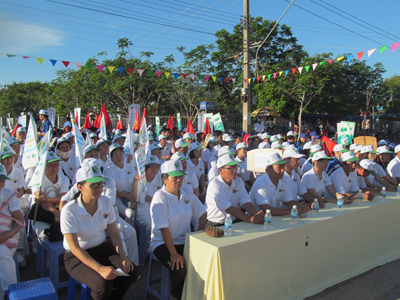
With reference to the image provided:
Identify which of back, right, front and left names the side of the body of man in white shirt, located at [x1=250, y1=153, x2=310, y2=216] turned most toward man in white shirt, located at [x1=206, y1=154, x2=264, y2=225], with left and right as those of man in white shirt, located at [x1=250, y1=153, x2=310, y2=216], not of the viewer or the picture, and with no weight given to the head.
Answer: right

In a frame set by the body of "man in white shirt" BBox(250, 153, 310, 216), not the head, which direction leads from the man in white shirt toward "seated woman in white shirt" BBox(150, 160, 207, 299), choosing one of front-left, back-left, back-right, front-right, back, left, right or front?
right

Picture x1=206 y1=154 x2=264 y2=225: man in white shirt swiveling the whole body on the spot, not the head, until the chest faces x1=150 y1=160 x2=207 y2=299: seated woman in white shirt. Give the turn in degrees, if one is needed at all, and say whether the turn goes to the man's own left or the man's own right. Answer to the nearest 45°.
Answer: approximately 90° to the man's own right

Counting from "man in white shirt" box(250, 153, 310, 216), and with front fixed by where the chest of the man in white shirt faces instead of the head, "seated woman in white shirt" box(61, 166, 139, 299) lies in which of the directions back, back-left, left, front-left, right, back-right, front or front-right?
right

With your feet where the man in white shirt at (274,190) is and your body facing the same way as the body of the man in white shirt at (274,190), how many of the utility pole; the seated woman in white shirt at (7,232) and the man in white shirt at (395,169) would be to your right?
1
